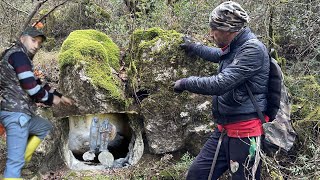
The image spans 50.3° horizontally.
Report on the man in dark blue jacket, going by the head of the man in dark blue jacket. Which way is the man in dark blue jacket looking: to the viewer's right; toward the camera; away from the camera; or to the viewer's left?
to the viewer's left

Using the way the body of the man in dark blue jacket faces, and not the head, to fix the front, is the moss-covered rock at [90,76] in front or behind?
in front

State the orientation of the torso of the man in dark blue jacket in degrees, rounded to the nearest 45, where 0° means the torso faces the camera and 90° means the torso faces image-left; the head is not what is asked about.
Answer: approximately 90°

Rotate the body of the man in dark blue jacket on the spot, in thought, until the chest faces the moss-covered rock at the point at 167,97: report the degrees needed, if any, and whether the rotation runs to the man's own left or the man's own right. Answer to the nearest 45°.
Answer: approximately 45° to the man's own right
